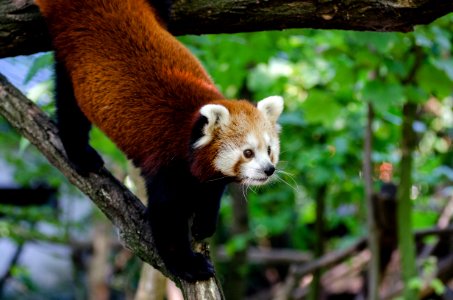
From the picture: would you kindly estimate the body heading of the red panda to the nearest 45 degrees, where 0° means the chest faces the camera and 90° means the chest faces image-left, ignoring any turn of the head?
approximately 315°

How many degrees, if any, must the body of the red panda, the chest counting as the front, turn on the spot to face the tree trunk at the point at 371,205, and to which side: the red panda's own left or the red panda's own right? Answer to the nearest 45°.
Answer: approximately 90° to the red panda's own left

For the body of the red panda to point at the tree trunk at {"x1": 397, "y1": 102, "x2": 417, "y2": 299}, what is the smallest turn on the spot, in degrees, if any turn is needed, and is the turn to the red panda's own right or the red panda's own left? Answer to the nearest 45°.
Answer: approximately 45° to the red panda's own left
